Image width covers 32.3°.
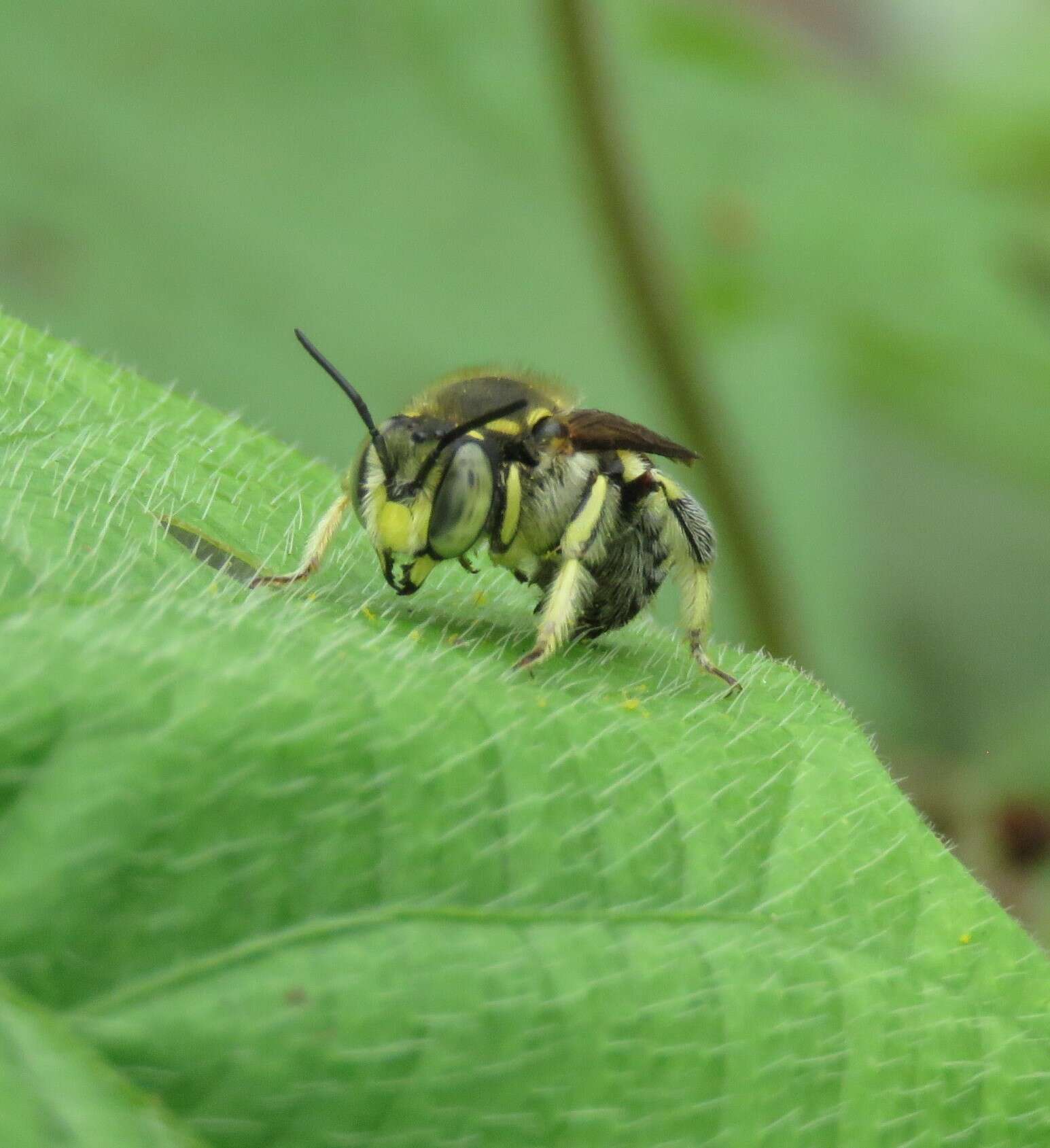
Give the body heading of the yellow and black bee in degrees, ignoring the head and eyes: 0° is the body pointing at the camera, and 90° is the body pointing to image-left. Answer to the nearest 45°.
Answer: approximately 45°

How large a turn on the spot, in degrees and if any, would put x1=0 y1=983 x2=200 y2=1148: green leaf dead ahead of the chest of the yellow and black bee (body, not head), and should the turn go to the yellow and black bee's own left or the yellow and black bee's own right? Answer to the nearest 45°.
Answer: approximately 45° to the yellow and black bee's own left

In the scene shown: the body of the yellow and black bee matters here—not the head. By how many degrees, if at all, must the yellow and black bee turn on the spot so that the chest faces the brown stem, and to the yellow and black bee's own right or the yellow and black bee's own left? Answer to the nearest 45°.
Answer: approximately 135° to the yellow and black bee's own right

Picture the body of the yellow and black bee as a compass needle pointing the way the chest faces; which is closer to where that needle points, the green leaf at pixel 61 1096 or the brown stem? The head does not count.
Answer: the green leaf
